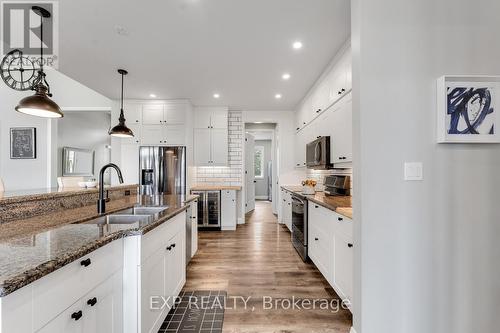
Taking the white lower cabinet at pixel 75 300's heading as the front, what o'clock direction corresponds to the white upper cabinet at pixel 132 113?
The white upper cabinet is roughly at 8 o'clock from the white lower cabinet.

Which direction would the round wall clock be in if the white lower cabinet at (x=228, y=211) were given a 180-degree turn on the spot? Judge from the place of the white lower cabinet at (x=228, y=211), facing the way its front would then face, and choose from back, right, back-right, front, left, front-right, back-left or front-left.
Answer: back-left

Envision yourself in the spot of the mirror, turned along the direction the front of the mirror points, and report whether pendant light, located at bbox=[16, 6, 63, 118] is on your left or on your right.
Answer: on your right

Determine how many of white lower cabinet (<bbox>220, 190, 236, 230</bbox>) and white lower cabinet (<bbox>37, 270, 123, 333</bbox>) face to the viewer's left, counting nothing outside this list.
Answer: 0

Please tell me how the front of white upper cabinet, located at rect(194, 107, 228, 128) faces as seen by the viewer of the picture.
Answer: facing the viewer

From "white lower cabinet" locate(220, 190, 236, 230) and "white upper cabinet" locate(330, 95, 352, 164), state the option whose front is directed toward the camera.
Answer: the white lower cabinet

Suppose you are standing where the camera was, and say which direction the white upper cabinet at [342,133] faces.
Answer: facing to the left of the viewer

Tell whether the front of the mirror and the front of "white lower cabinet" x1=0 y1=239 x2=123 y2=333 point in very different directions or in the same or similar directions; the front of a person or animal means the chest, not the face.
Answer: same or similar directions

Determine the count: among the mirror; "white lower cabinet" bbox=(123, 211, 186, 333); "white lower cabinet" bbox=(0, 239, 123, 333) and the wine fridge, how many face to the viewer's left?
0

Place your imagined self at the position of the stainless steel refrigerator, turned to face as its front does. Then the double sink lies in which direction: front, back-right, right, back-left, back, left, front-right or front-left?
front

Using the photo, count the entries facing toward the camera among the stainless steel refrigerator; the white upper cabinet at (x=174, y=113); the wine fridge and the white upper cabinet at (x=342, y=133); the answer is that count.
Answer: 3

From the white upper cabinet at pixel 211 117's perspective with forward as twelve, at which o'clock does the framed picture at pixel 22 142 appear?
The framed picture is roughly at 3 o'clock from the white upper cabinet.

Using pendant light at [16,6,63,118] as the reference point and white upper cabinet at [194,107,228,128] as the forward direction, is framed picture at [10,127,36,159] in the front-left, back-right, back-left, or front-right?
front-left
